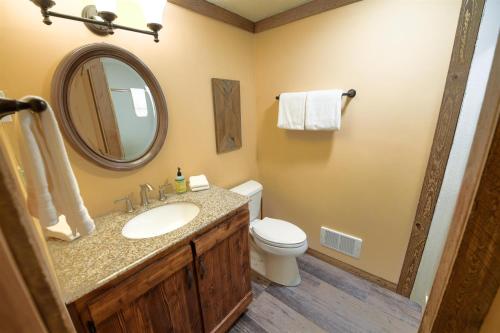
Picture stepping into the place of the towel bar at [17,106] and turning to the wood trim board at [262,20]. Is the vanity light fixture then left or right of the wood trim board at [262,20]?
left

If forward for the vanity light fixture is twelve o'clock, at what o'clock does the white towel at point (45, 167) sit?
The white towel is roughly at 2 o'clock from the vanity light fixture.

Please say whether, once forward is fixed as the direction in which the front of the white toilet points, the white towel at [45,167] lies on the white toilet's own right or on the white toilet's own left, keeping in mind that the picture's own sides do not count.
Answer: on the white toilet's own right

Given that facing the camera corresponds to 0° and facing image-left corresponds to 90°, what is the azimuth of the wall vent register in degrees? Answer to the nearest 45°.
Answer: approximately 45°

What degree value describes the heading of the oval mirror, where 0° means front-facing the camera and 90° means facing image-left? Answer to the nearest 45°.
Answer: approximately 315°

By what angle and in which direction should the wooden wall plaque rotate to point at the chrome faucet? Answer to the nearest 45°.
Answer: approximately 90° to its right
